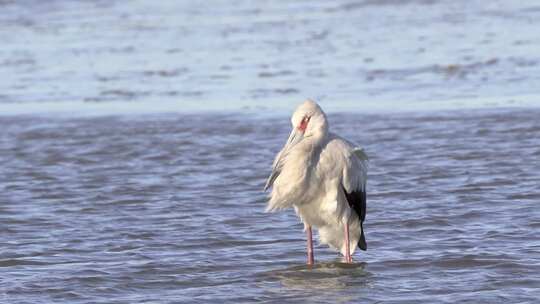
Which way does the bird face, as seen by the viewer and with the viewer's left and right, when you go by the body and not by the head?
facing the viewer and to the left of the viewer
